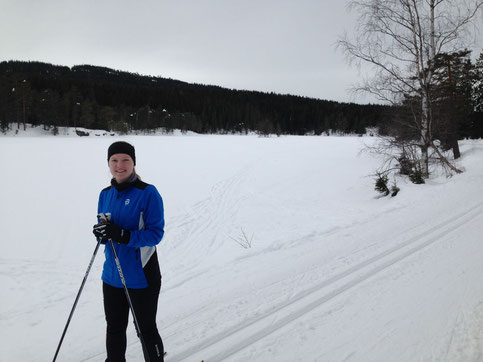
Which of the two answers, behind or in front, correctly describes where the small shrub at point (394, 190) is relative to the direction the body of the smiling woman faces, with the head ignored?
behind

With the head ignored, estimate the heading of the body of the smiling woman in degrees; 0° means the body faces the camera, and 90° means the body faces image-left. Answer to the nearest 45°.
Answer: approximately 45°

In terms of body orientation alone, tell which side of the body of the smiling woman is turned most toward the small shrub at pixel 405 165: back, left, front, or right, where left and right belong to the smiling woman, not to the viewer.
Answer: back

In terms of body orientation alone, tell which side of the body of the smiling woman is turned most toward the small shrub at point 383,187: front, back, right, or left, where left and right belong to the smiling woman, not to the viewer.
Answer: back

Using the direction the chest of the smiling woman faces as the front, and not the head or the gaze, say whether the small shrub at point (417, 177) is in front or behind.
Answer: behind
